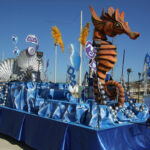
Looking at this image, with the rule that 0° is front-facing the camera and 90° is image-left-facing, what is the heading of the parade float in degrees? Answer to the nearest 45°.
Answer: approximately 315°
